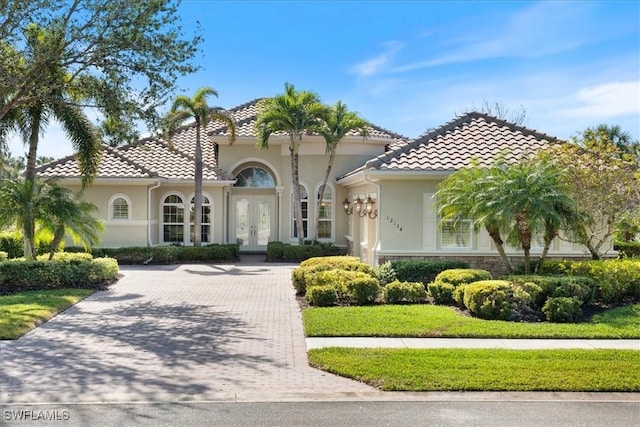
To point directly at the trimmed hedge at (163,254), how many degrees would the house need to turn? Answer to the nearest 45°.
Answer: approximately 90° to its right

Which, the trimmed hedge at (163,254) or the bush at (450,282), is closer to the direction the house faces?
the bush

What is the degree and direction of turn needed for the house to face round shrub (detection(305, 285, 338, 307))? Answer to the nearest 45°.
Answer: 0° — it already faces it

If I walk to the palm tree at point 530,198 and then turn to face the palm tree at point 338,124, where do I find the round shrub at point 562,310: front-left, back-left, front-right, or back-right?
back-left

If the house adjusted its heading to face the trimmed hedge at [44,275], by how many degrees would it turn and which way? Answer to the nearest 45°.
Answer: approximately 45° to its right

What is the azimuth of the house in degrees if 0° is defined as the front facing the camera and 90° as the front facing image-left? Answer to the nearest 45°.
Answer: approximately 0°

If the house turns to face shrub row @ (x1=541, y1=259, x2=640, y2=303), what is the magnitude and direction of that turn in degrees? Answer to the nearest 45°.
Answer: approximately 45° to its left
